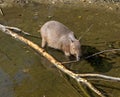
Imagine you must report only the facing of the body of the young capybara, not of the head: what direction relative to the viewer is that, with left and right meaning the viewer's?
facing the viewer and to the right of the viewer
